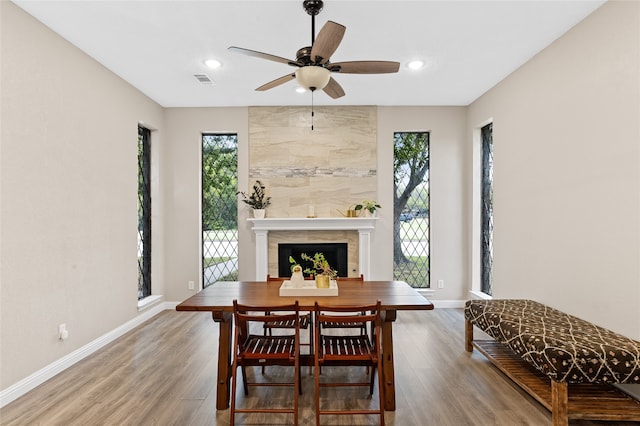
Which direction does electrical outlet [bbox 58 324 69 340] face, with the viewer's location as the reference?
facing the viewer and to the right of the viewer

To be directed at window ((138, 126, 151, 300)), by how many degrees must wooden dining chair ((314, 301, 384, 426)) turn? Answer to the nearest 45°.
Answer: approximately 45° to its left

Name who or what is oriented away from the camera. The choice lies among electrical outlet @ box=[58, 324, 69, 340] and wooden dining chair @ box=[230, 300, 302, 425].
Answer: the wooden dining chair

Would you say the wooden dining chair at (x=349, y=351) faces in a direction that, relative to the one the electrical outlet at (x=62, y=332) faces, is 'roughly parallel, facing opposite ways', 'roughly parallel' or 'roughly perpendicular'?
roughly perpendicular

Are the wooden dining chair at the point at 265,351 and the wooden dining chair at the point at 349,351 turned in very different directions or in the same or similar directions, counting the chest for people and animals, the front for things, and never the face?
same or similar directions

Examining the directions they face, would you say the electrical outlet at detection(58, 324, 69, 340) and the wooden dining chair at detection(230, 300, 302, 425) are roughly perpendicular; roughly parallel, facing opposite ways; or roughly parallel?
roughly perpendicular

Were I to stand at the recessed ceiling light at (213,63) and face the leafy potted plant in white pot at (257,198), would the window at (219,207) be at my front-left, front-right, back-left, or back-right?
front-left

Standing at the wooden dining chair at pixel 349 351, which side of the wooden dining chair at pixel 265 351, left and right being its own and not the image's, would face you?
right

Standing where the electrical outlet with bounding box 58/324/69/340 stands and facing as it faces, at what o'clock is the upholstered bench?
The upholstered bench is roughly at 12 o'clock from the electrical outlet.

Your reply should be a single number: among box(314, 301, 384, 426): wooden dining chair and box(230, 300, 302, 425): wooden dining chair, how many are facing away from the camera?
2

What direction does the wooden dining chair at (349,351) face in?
away from the camera

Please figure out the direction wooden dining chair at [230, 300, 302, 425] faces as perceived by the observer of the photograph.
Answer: facing away from the viewer

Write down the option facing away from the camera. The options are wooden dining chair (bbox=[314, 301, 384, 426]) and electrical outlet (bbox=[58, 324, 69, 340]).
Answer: the wooden dining chair

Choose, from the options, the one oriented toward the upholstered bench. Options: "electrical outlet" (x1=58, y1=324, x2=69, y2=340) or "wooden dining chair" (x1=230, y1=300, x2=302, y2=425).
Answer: the electrical outlet
